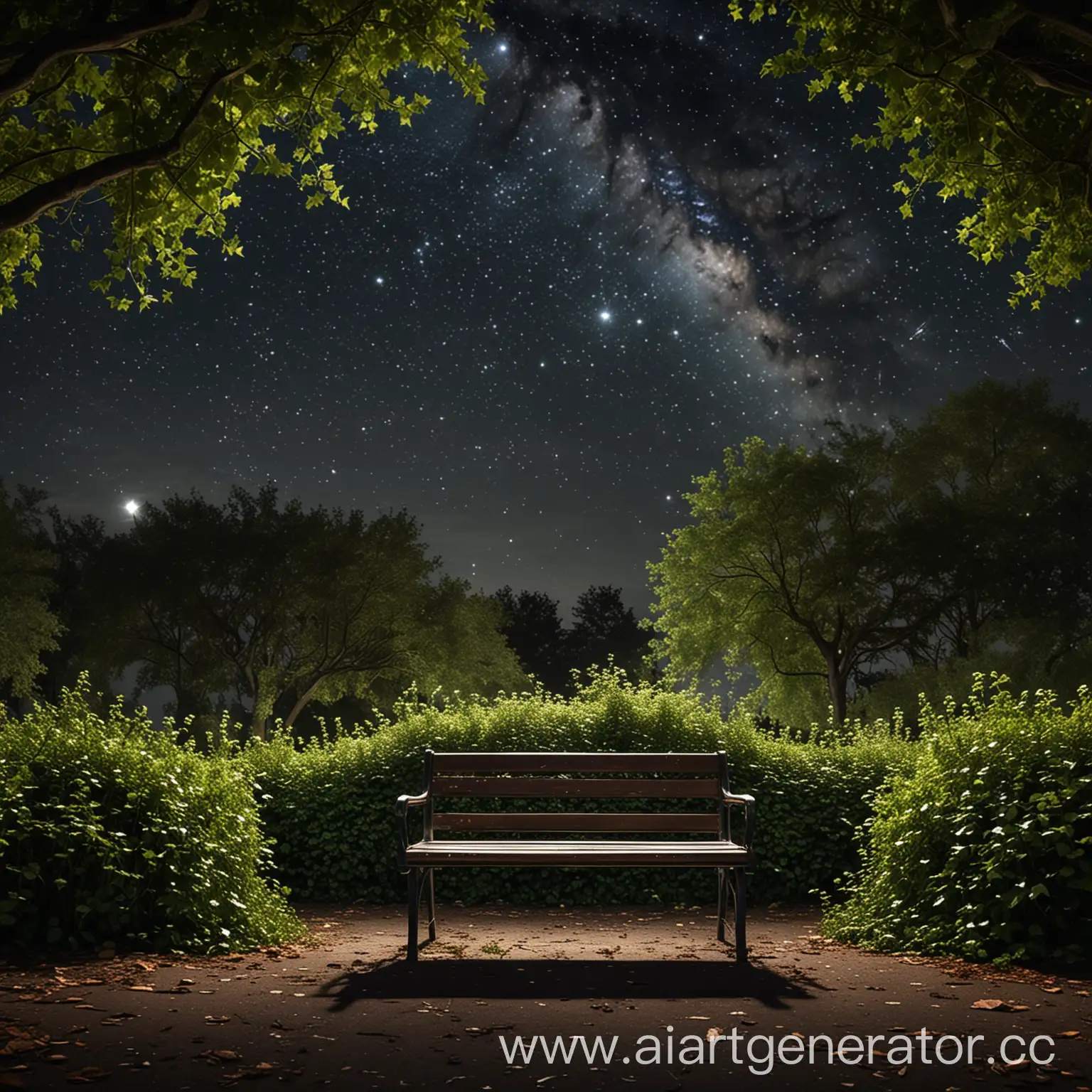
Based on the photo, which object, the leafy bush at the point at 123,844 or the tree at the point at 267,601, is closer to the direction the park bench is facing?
the leafy bush

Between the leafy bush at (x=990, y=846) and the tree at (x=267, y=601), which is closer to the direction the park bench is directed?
the leafy bush

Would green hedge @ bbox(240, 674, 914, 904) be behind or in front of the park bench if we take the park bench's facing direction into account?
behind

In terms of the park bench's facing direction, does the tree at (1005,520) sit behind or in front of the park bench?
behind

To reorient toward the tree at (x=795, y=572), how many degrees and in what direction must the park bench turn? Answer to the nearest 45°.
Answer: approximately 180°

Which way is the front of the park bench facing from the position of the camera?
facing the viewer

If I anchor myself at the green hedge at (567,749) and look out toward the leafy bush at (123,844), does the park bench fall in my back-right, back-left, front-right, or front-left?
front-left

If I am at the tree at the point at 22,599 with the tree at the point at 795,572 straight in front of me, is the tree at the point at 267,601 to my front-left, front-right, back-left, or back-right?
front-left

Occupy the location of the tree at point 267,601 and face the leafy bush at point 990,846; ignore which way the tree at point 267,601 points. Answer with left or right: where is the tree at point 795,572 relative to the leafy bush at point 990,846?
left

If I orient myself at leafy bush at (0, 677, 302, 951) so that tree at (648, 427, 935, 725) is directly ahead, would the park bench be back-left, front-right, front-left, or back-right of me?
front-right

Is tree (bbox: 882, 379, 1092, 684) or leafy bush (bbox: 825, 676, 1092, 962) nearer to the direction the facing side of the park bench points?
the leafy bush
